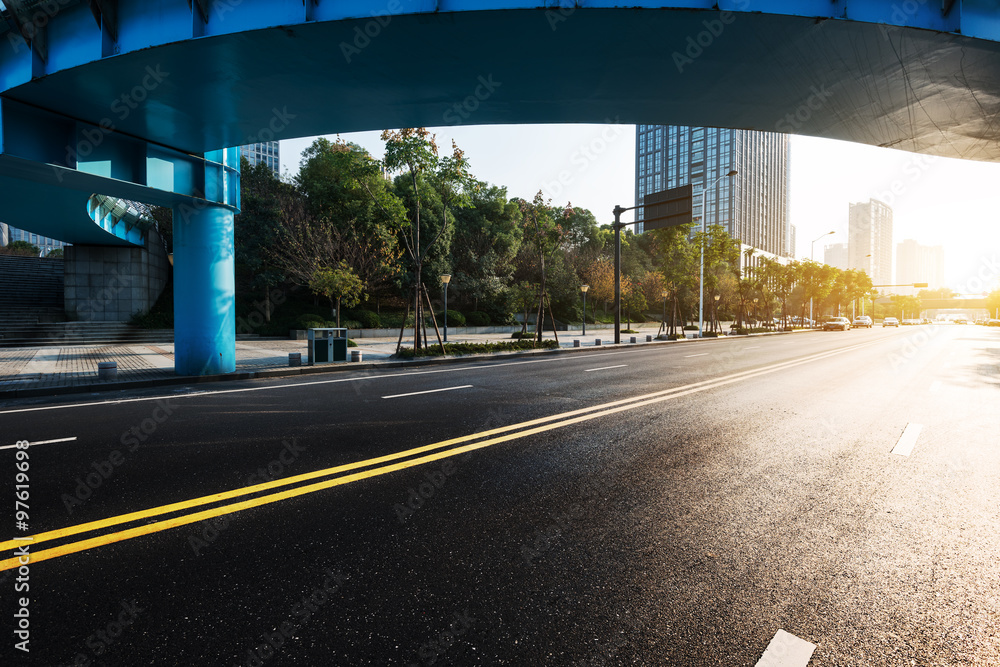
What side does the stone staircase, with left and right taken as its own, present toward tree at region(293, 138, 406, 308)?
left

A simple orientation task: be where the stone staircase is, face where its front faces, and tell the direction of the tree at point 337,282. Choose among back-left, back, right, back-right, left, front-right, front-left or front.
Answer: front-left

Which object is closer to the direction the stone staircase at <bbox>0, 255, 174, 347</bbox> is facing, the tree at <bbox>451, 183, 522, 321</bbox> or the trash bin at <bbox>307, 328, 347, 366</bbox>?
the trash bin

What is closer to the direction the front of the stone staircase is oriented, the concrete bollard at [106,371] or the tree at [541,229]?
the concrete bollard

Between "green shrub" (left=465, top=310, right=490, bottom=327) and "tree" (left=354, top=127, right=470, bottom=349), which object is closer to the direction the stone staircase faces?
the tree

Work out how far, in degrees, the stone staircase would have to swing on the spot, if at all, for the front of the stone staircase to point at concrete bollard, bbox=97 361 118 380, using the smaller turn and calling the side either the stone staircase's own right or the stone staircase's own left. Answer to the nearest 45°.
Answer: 0° — it already faces it

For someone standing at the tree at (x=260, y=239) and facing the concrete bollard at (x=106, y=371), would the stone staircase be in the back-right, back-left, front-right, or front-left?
front-right

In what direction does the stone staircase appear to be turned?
toward the camera

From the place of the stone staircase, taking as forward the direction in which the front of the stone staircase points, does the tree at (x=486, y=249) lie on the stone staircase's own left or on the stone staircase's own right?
on the stone staircase's own left

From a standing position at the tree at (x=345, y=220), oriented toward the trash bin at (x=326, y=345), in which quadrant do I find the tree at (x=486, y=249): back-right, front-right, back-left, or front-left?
back-left

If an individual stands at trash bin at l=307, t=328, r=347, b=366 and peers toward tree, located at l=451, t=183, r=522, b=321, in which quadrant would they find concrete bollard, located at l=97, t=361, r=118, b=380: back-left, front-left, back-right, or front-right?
back-left

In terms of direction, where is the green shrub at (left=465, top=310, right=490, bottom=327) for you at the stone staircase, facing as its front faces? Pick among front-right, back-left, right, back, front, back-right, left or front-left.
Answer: left

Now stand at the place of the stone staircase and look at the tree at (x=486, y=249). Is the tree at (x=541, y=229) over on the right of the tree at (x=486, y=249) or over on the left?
right

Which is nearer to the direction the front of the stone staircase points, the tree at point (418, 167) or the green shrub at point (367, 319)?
the tree

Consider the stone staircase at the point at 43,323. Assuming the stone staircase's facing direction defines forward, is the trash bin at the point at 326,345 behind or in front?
in front
